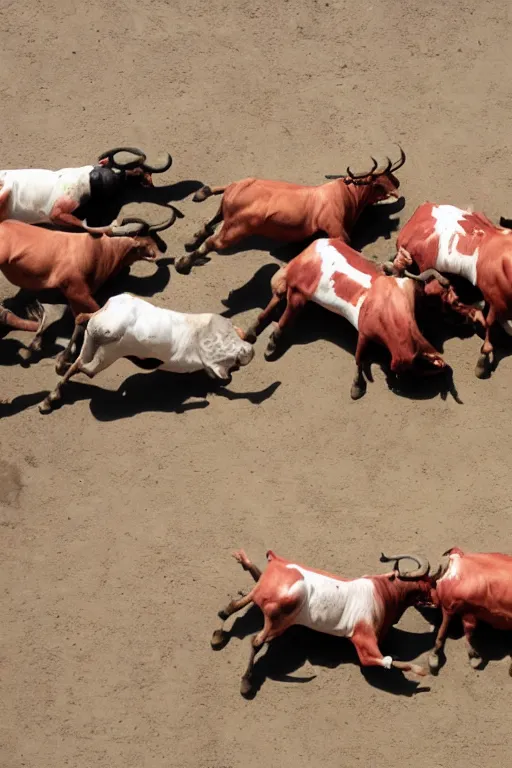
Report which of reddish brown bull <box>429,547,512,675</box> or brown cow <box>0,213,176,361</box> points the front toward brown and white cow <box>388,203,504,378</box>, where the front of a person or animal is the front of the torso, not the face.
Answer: the brown cow

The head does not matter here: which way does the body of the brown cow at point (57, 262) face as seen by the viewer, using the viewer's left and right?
facing to the right of the viewer

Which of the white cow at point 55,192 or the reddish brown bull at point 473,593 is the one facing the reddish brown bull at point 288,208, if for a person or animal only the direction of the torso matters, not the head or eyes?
the white cow

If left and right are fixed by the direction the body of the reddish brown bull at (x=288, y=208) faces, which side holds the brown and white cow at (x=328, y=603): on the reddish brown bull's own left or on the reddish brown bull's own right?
on the reddish brown bull's own right

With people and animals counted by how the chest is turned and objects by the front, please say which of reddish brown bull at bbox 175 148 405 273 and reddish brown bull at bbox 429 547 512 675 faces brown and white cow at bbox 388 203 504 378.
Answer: reddish brown bull at bbox 175 148 405 273

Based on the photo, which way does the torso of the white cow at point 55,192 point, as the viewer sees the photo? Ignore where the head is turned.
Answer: to the viewer's right

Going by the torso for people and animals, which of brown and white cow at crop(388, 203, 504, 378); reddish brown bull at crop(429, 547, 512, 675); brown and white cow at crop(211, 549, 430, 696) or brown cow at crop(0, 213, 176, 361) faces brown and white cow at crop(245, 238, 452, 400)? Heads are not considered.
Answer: the brown cow

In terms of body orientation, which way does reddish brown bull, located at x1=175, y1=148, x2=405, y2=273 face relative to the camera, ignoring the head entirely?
to the viewer's right

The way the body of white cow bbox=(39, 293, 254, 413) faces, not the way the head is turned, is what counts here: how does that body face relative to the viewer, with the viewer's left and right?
facing to the right of the viewer

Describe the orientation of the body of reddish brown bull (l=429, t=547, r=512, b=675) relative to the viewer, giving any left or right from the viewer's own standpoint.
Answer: facing to the right of the viewer

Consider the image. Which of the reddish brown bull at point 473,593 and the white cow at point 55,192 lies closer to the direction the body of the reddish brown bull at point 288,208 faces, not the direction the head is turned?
the reddish brown bull

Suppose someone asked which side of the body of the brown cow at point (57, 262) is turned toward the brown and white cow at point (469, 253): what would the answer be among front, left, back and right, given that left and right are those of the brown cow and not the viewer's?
front
